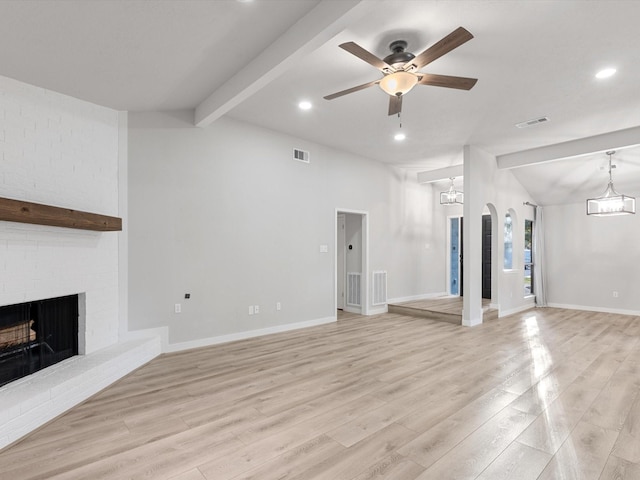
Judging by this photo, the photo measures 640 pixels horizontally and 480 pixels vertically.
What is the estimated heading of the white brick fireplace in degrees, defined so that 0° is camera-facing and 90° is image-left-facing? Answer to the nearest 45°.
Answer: approximately 315°

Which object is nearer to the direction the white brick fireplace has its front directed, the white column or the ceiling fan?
the ceiling fan

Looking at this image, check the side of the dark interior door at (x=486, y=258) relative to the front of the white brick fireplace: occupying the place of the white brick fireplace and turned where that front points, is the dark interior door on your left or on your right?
on your left

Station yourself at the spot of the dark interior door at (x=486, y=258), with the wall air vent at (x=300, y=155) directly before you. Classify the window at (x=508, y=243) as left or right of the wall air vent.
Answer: left

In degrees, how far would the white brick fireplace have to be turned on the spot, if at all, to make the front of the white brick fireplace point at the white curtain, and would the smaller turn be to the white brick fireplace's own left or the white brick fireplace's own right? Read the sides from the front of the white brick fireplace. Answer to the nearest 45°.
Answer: approximately 45° to the white brick fireplace's own left

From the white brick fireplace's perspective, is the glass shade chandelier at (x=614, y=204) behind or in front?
in front

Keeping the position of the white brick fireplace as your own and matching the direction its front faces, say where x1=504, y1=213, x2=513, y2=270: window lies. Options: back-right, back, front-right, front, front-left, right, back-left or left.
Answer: front-left

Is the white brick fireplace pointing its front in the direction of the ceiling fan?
yes

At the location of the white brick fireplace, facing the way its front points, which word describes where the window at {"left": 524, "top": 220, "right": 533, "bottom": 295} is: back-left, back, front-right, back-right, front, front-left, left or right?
front-left

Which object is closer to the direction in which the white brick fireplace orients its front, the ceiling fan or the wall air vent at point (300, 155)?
the ceiling fan

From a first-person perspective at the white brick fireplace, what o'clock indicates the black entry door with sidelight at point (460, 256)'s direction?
The black entry door with sidelight is roughly at 10 o'clock from the white brick fireplace.

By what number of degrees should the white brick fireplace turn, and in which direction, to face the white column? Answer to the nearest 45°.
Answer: approximately 45° to its left
